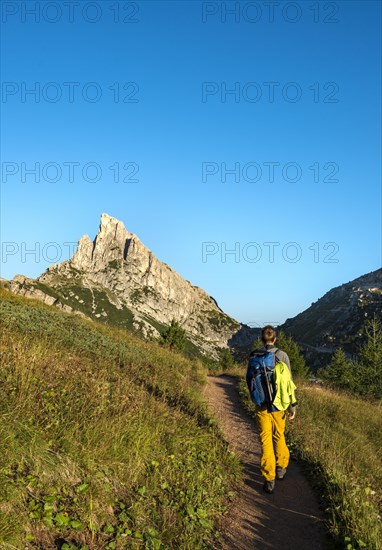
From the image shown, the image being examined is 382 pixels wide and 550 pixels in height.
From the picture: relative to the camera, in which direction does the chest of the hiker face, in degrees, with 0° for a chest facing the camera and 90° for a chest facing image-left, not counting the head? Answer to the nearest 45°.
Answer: approximately 180°

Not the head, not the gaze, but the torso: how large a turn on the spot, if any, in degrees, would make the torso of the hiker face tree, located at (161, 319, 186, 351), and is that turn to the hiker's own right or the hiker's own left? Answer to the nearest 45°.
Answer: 0° — they already face it

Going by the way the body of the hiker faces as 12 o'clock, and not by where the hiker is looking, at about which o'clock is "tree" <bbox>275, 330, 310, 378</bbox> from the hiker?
The tree is roughly at 12 o'clock from the hiker.

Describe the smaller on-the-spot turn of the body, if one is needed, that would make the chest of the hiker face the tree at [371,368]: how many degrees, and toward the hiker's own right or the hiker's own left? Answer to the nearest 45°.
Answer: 0° — they already face it
